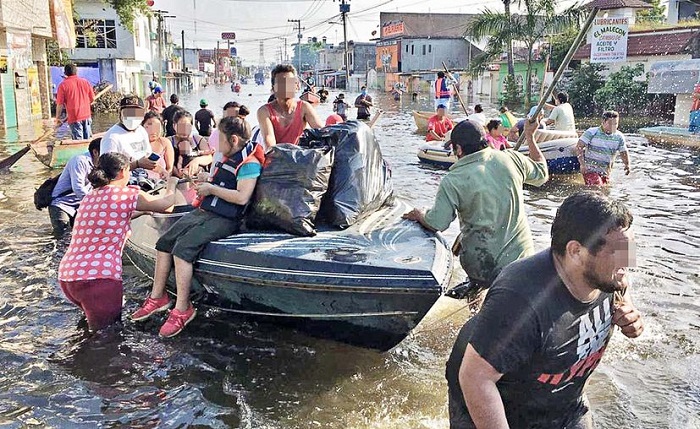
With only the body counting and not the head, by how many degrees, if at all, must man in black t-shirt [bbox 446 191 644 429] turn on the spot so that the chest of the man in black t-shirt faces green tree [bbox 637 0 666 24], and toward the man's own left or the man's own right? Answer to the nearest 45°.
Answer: approximately 135° to the man's own left

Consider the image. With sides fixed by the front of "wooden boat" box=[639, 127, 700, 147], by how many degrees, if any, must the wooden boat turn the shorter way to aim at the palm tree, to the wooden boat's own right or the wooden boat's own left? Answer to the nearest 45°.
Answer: approximately 45° to the wooden boat's own right

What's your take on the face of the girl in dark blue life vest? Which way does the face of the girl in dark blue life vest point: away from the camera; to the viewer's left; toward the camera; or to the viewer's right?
to the viewer's left

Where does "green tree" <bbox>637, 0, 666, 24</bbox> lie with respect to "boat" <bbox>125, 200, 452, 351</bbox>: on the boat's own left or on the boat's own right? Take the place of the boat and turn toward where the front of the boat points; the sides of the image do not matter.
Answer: on the boat's own left

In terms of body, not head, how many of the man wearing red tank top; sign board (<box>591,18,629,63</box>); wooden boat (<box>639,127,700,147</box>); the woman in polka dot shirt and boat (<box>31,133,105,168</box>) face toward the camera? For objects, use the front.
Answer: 2

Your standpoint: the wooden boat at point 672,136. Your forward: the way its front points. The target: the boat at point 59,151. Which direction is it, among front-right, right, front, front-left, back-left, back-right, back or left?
front-left

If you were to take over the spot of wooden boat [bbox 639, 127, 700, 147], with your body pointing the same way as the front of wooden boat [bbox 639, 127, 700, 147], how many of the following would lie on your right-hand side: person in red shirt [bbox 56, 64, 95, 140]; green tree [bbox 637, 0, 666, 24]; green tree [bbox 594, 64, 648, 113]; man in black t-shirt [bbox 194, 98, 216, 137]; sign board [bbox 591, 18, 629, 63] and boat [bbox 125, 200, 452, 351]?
3

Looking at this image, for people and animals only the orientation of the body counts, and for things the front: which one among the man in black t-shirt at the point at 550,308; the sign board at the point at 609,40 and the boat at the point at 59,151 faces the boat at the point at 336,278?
the sign board

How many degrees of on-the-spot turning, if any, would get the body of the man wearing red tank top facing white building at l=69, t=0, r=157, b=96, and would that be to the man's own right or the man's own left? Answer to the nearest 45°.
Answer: approximately 180°

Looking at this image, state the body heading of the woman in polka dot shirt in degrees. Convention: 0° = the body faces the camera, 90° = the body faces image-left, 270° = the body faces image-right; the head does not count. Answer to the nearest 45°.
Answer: approximately 225°

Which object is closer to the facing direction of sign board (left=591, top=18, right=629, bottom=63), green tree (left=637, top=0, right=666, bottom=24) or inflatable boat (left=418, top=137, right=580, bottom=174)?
the inflatable boat

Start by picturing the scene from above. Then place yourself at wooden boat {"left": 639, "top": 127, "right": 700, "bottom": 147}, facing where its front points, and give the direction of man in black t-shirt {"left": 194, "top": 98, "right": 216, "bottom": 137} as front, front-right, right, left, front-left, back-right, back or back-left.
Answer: front-left

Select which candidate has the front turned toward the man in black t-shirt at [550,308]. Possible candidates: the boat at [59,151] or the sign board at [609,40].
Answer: the sign board

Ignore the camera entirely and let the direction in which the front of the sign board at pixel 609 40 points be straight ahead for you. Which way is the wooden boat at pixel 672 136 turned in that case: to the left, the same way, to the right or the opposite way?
to the right

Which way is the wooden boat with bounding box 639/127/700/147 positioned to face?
to the viewer's left

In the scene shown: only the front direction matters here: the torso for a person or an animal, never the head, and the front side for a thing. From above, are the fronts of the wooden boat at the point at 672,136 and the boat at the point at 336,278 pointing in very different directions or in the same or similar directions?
very different directions
